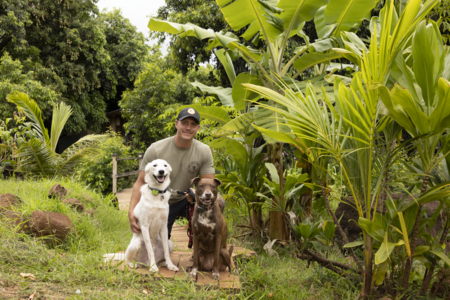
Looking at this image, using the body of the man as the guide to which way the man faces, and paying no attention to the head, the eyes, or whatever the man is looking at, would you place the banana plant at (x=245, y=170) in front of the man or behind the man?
behind

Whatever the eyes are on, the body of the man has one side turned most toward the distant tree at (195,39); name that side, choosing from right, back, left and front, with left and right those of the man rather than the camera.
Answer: back

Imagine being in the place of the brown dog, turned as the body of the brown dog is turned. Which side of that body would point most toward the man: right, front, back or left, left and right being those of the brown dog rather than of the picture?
back

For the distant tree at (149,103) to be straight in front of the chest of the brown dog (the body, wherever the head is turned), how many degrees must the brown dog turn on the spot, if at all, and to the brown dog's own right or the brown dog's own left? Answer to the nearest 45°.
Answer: approximately 180°

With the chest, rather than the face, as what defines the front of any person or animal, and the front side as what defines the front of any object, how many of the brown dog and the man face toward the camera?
2

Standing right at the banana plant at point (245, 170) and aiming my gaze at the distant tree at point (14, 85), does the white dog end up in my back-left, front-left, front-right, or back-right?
back-left

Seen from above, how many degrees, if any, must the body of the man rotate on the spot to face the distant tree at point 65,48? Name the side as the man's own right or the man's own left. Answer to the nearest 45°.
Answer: approximately 180°

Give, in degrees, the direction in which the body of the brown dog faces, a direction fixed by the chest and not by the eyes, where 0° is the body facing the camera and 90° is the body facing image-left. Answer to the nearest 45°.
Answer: approximately 0°
